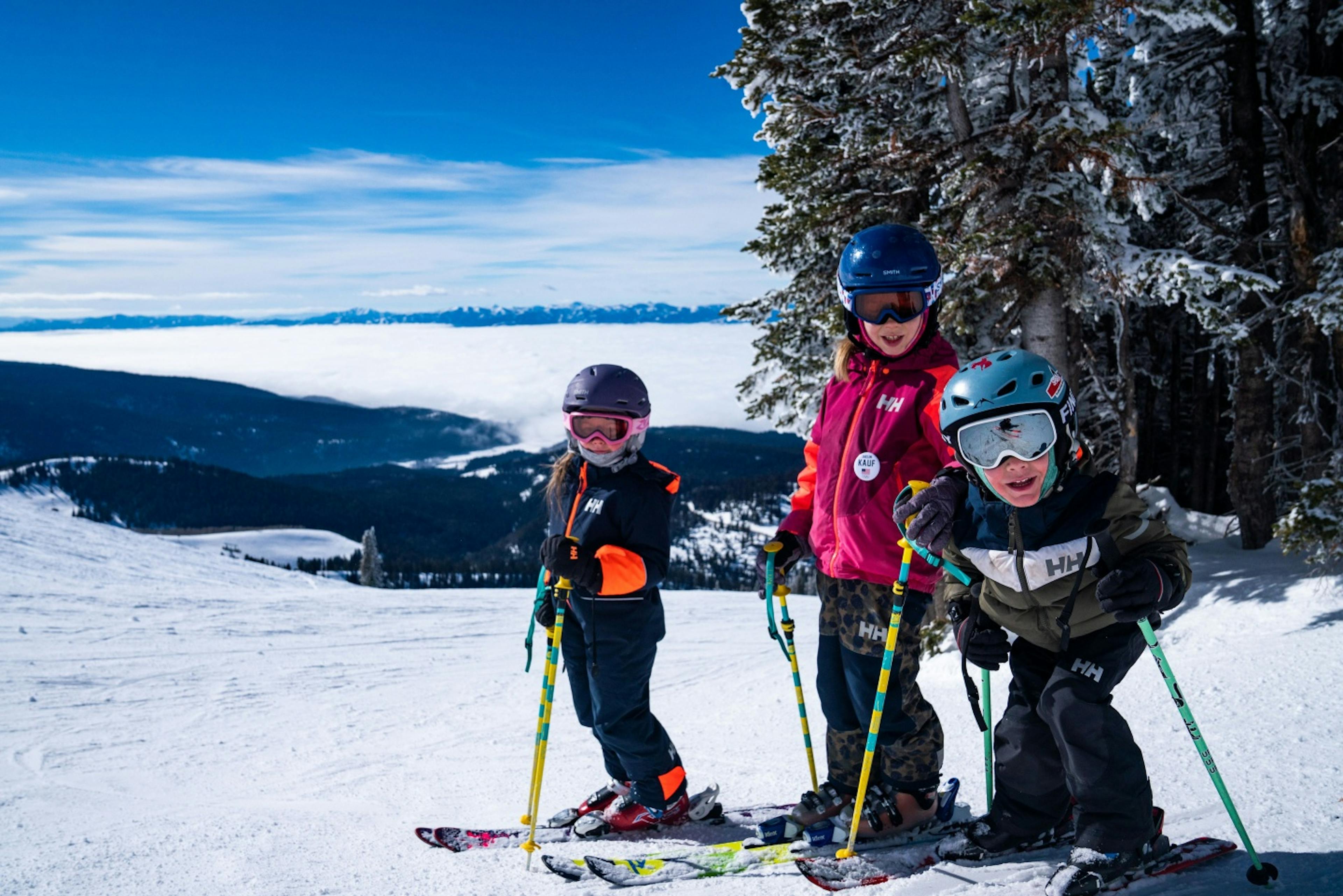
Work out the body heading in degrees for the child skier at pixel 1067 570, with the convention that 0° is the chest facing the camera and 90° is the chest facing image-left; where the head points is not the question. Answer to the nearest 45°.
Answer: approximately 45°

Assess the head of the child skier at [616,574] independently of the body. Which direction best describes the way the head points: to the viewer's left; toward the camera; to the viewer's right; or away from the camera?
toward the camera

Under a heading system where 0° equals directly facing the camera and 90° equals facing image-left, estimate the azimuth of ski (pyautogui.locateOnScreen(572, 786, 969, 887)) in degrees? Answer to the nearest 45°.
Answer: approximately 90°

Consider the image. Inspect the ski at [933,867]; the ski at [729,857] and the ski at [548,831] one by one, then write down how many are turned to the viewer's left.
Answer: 3

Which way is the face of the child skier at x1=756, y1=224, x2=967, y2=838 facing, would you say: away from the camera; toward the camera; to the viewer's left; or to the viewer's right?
toward the camera

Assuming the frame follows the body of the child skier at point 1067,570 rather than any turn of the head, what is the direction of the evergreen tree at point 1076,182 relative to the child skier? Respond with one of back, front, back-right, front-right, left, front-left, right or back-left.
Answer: back-right

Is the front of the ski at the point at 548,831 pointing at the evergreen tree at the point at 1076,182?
no

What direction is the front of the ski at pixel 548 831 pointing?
to the viewer's left

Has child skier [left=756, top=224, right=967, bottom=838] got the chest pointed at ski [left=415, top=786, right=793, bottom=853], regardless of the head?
no

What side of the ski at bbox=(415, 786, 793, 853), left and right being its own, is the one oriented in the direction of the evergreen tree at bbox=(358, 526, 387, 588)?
right

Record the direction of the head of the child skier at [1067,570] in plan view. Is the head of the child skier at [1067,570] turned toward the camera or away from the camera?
toward the camera
